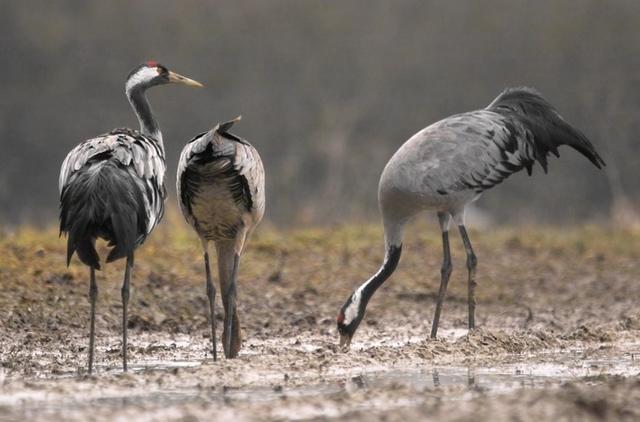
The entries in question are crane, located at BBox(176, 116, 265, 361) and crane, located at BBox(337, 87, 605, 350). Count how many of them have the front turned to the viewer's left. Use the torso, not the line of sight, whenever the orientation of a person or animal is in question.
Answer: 1

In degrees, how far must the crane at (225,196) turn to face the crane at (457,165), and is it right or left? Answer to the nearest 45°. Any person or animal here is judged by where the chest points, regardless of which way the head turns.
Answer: approximately 45° to its right

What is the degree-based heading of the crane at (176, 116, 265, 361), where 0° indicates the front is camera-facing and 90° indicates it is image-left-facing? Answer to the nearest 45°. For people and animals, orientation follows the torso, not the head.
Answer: approximately 180°

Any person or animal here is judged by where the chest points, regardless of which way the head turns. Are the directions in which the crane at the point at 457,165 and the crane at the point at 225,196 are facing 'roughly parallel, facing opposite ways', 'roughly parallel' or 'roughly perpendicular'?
roughly perpendicular

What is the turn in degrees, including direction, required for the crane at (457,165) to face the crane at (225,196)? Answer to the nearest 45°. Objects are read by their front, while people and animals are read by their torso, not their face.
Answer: approximately 45° to its left

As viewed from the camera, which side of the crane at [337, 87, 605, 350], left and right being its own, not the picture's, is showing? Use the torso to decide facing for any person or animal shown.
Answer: left

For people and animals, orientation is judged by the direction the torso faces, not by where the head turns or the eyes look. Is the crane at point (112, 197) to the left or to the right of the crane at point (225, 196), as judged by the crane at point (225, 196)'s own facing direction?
on its left
